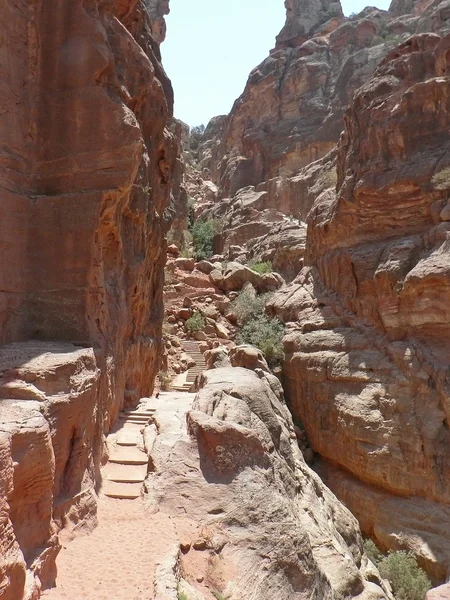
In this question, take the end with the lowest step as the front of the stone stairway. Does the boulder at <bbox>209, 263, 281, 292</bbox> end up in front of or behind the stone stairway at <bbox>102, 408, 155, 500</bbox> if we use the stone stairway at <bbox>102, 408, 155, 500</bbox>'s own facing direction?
behind

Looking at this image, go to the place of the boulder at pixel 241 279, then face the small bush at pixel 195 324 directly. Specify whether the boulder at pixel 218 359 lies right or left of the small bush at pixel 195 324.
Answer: left

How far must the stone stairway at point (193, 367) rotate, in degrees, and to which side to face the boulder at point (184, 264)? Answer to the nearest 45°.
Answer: approximately 180°

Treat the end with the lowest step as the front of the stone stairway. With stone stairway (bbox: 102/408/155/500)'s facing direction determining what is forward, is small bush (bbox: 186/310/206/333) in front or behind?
behind

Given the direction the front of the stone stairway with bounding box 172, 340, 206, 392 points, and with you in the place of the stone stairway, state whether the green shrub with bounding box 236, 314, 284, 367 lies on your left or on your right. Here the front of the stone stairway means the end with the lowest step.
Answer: on your left

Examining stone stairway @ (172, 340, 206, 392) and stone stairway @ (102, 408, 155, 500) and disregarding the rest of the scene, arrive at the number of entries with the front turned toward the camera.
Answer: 2

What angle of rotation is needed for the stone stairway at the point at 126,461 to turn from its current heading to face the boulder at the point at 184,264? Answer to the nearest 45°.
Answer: approximately 180°

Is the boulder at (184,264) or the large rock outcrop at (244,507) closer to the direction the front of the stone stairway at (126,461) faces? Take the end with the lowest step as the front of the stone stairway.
the large rock outcrop

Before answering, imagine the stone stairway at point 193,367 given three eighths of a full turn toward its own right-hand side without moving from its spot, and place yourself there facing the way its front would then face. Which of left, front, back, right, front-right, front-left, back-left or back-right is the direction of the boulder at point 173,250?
front-right
